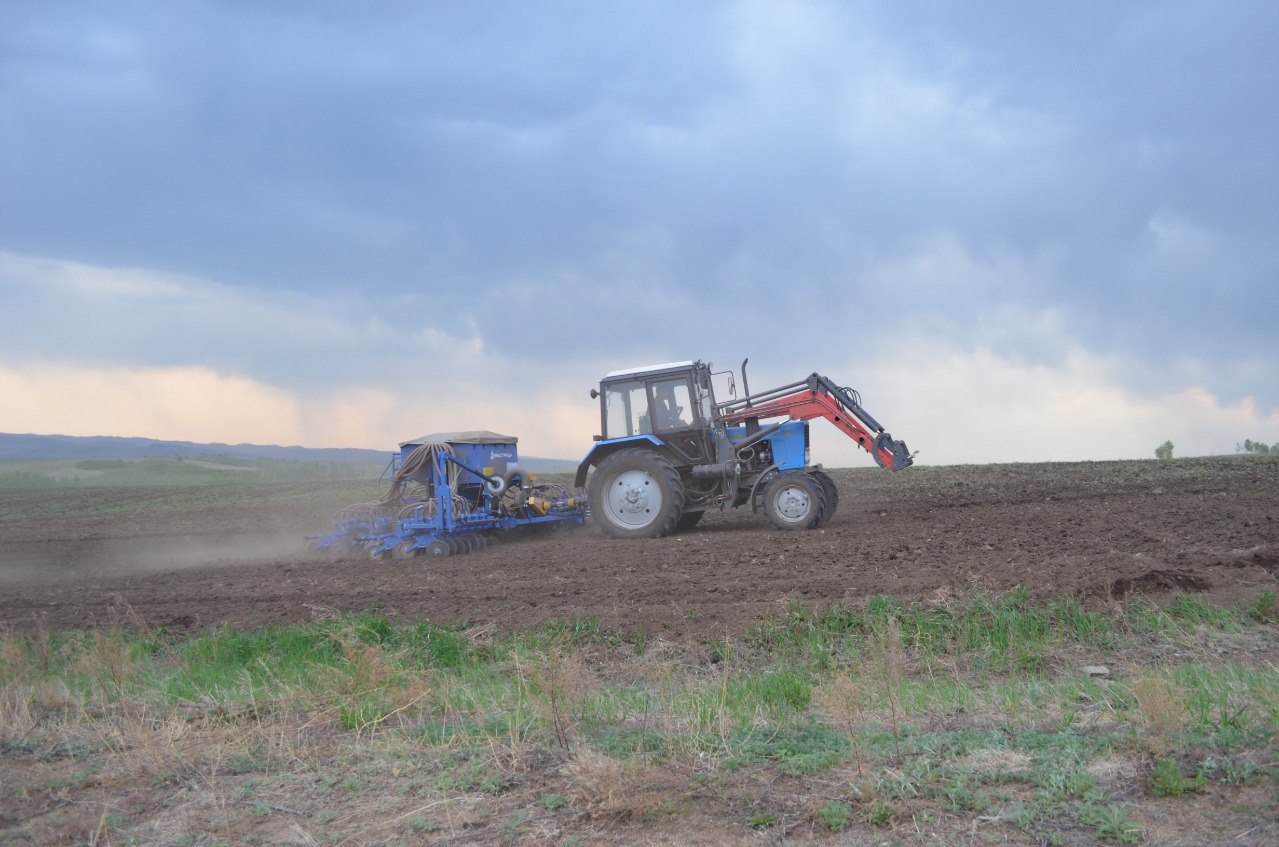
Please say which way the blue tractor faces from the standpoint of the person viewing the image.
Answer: facing to the right of the viewer

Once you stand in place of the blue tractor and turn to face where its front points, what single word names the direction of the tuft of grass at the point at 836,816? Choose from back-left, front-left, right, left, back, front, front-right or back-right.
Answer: right
